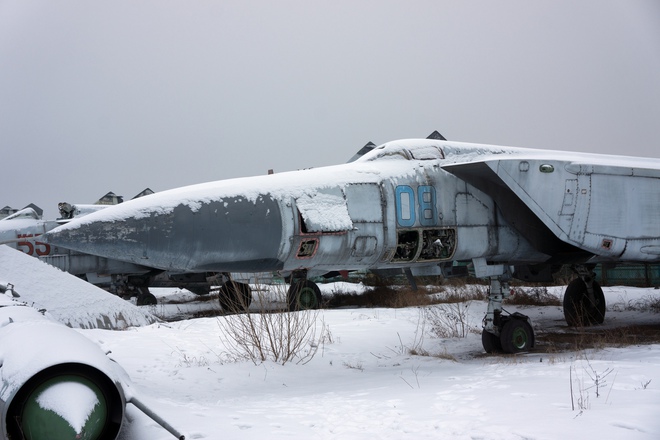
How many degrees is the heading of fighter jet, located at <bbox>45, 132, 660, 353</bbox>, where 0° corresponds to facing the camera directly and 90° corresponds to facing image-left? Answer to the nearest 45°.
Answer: approximately 45°

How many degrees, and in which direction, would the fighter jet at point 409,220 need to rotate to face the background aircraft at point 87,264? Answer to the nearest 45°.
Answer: approximately 90° to its right
